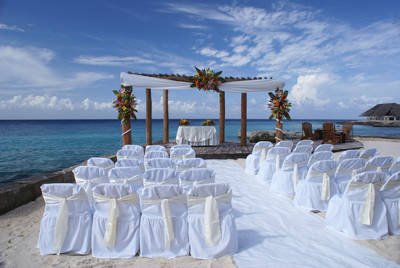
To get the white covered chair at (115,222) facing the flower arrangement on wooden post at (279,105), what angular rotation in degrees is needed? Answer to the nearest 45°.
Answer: approximately 45° to its right

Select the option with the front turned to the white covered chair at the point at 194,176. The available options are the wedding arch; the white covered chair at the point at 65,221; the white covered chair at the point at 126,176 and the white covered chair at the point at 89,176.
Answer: the wedding arch

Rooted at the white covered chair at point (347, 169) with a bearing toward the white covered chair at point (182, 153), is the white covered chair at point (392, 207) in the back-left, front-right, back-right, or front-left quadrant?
back-left

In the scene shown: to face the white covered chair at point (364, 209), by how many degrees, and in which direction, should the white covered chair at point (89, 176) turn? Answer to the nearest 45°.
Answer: approximately 135° to its right

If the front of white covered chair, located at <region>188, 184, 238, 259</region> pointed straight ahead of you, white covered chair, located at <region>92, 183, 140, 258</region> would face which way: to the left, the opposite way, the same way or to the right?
the same way

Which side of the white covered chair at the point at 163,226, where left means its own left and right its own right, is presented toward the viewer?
back

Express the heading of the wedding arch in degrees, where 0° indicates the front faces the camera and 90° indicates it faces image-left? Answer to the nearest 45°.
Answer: approximately 0°

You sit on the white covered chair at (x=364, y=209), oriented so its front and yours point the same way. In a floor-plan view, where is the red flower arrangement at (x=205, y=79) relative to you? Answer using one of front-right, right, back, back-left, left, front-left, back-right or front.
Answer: front

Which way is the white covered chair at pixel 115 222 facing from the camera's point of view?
away from the camera

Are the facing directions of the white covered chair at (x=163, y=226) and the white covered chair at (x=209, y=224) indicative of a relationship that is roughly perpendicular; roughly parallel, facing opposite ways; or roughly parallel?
roughly parallel

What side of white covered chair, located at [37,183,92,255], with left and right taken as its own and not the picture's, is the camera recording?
back

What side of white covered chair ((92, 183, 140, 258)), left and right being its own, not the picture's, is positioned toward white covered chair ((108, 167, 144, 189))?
front

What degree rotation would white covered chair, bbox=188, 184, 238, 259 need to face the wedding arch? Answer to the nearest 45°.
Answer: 0° — it already faces it

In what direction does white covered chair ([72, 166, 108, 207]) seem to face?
away from the camera

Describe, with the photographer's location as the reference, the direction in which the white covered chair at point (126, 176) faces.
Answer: facing away from the viewer

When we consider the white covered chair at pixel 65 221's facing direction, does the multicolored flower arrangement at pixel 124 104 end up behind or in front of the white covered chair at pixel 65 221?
in front

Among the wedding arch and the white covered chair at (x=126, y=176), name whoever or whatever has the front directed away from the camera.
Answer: the white covered chair

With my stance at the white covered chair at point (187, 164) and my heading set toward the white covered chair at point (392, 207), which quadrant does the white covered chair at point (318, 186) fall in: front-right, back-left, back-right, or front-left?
front-left

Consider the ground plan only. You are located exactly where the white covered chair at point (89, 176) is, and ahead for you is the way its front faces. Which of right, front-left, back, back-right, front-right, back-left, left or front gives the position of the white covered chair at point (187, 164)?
right
